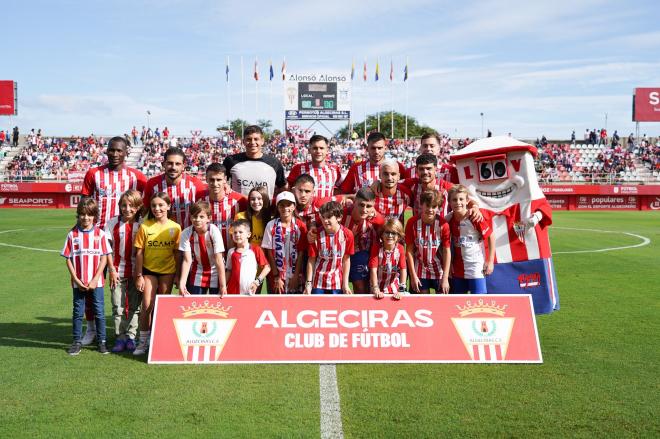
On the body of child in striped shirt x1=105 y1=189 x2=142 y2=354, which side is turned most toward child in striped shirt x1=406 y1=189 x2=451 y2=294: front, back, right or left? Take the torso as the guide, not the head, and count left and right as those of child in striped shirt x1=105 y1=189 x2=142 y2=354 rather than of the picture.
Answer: left

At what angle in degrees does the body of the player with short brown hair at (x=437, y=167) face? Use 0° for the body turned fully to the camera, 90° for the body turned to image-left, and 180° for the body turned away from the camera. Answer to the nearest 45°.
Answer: approximately 0°

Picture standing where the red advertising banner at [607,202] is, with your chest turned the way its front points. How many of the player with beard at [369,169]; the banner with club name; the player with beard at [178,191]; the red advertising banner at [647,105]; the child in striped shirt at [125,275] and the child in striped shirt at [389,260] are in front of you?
5

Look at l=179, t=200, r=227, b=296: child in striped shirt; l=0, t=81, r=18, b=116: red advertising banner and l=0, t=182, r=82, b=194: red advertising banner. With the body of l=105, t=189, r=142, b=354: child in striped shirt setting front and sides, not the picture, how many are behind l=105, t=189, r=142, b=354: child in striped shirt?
2

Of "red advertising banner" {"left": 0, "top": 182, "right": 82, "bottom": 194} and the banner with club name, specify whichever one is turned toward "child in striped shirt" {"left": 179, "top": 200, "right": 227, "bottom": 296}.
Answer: the red advertising banner

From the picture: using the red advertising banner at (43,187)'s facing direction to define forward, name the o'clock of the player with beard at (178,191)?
The player with beard is roughly at 12 o'clock from the red advertising banner.

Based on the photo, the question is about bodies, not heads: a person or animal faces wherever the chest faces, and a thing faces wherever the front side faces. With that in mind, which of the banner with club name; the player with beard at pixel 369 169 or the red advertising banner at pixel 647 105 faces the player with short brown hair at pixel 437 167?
the red advertising banner

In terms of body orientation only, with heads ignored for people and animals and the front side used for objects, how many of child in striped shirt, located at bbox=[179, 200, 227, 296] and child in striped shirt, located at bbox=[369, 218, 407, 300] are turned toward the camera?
2

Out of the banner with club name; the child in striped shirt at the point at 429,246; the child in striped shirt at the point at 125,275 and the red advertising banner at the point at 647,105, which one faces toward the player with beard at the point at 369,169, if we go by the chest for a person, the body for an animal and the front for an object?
the red advertising banner
